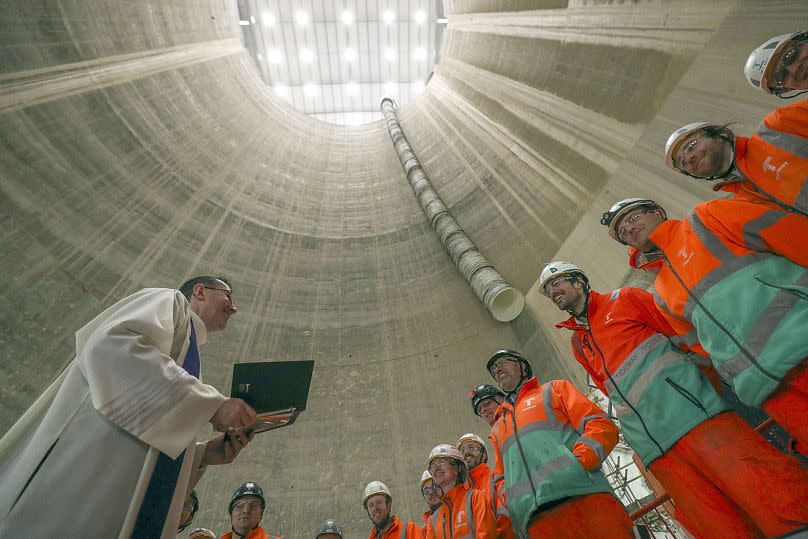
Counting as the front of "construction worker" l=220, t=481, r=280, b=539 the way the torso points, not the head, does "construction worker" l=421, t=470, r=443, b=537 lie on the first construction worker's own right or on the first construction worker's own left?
on the first construction worker's own left

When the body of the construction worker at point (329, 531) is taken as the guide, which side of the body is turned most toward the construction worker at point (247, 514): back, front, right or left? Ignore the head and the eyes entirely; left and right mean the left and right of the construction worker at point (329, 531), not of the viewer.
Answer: right

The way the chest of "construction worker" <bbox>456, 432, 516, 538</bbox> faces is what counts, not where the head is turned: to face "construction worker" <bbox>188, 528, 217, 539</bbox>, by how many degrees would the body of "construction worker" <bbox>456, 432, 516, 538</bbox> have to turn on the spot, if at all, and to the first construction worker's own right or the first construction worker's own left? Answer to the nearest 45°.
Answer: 0° — they already face them

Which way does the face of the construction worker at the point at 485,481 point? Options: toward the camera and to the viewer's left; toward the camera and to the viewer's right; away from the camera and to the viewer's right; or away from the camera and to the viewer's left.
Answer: toward the camera and to the viewer's left

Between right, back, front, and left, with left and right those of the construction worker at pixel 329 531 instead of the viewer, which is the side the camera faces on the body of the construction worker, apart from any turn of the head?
front

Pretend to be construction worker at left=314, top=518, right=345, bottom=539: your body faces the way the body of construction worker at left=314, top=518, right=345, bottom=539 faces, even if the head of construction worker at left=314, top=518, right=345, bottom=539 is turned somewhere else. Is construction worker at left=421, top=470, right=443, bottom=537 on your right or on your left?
on your left

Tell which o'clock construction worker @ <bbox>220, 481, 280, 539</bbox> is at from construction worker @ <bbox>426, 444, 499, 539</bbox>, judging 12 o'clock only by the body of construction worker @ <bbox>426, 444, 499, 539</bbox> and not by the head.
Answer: construction worker @ <bbox>220, 481, 280, 539</bbox> is roughly at 1 o'clock from construction worker @ <bbox>426, 444, 499, 539</bbox>.

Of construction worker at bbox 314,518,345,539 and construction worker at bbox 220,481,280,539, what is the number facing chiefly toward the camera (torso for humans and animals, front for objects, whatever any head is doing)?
2

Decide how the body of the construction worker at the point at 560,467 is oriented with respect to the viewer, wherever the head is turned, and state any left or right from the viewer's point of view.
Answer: facing the viewer and to the left of the viewer
